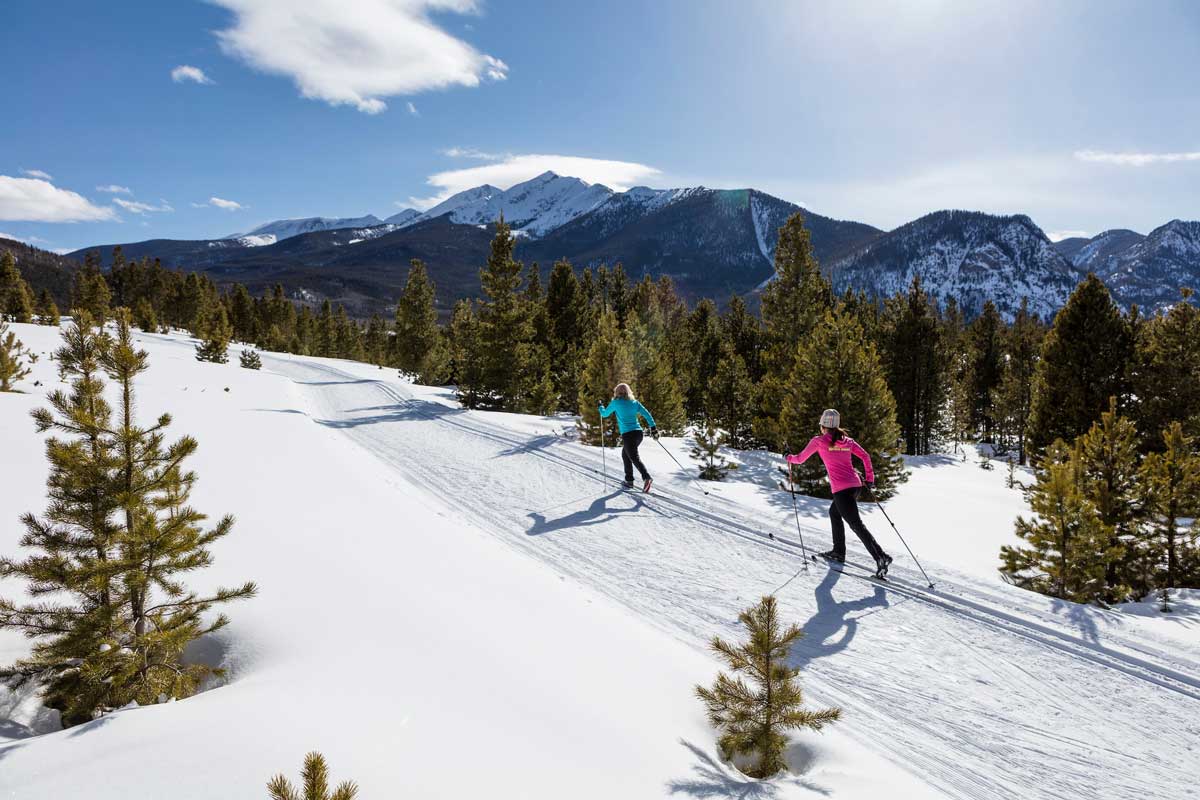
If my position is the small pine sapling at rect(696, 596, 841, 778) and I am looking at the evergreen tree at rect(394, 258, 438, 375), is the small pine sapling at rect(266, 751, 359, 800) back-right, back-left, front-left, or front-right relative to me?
back-left

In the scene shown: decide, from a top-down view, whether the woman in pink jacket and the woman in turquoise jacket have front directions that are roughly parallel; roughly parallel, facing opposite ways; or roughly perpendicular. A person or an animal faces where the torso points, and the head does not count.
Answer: roughly parallel

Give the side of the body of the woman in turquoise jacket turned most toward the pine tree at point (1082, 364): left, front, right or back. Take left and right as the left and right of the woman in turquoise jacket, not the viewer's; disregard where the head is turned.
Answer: right

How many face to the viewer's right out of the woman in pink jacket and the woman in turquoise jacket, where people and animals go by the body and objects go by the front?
0

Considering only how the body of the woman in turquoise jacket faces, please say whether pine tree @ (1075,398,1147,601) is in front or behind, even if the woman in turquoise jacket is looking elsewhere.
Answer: behind

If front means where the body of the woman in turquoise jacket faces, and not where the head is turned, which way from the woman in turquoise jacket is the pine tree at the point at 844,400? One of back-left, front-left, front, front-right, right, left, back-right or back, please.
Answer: right

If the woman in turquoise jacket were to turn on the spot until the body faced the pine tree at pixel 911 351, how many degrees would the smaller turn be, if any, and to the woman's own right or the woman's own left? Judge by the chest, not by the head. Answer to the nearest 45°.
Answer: approximately 90° to the woman's own right

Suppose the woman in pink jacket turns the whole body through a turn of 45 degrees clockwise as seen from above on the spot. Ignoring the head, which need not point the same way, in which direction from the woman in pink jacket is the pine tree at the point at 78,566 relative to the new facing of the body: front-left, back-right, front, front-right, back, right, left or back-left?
back-left

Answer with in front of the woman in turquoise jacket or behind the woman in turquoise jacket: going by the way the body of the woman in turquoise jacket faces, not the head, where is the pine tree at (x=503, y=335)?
in front

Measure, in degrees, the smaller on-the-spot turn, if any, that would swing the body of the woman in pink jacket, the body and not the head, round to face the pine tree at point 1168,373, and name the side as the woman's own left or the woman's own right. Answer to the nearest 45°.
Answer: approximately 90° to the woman's own right

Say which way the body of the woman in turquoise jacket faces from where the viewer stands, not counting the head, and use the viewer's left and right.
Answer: facing away from the viewer and to the left of the viewer

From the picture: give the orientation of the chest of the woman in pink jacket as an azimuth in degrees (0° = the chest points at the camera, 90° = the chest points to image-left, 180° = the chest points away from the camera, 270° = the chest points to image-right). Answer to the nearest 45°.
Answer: approximately 135°

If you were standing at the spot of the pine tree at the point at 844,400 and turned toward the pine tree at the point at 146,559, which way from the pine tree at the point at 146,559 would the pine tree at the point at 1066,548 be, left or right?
left

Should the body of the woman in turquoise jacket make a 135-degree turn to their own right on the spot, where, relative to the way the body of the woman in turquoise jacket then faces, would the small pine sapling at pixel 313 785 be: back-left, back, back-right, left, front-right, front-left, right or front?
right

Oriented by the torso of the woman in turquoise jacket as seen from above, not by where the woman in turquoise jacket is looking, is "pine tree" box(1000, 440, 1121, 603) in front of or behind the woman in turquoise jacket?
behind

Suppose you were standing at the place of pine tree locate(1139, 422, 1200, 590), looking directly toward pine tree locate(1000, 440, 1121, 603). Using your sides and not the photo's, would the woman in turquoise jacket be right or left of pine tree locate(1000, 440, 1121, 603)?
right

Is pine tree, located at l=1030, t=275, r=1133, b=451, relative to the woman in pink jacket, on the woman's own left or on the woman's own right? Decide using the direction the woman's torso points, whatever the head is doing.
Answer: on the woman's own right
